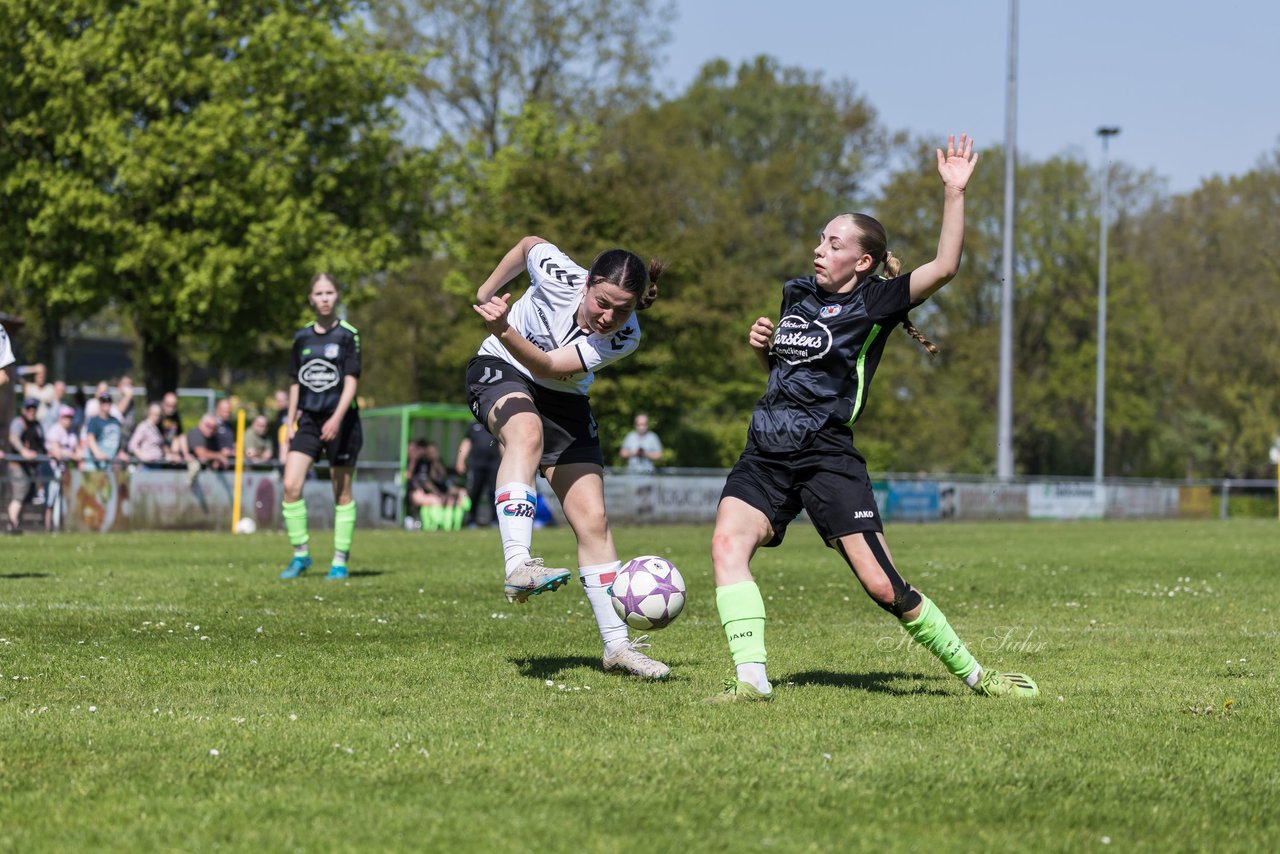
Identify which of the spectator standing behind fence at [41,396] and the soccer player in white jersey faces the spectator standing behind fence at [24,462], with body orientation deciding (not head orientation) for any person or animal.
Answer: the spectator standing behind fence at [41,396]

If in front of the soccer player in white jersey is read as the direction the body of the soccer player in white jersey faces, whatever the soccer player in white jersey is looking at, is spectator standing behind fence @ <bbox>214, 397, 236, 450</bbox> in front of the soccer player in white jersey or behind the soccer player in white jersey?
behind

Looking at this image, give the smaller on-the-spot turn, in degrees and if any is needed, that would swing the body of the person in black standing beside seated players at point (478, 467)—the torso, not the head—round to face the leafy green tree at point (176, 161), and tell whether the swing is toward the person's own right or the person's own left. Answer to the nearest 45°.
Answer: approximately 135° to the person's own right

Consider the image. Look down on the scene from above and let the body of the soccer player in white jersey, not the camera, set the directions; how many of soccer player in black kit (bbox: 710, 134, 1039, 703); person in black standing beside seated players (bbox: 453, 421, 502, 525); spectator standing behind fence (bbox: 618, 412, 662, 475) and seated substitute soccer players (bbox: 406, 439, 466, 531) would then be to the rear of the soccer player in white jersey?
3

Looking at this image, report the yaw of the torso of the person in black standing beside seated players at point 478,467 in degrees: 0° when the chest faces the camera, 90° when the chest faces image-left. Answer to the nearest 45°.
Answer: approximately 0°

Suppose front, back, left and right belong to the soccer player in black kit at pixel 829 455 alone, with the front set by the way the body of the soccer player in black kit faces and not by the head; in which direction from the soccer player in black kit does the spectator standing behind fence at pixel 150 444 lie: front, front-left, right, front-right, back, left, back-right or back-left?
right

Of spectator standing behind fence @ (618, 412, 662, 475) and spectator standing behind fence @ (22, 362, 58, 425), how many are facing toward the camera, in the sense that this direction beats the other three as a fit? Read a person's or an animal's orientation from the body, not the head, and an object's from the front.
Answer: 2

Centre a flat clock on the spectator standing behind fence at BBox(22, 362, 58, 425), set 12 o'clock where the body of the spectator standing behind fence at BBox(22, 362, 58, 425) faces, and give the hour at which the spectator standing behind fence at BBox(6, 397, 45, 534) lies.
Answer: the spectator standing behind fence at BBox(6, 397, 45, 534) is roughly at 12 o'clock from the spectator standing behind fence at BBox(22, 362, 58, 425).

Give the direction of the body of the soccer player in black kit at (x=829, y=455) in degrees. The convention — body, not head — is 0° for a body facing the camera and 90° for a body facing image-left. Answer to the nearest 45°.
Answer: approximately 45°
